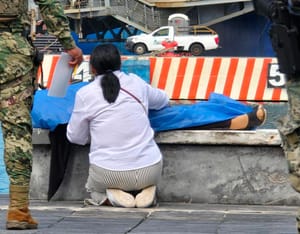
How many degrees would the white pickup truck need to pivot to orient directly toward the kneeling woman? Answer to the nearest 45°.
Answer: approximately 90° to its left

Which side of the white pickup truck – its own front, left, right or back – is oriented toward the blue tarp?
left

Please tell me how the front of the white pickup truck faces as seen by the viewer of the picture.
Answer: facing to the left of the viewer

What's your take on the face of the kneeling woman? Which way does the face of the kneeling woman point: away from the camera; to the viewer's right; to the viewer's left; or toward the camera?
away from the camera

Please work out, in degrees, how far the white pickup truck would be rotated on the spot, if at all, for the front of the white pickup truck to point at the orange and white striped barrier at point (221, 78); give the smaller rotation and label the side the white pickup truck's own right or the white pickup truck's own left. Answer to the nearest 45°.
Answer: approximately 90° to the white pickup truck's own left
